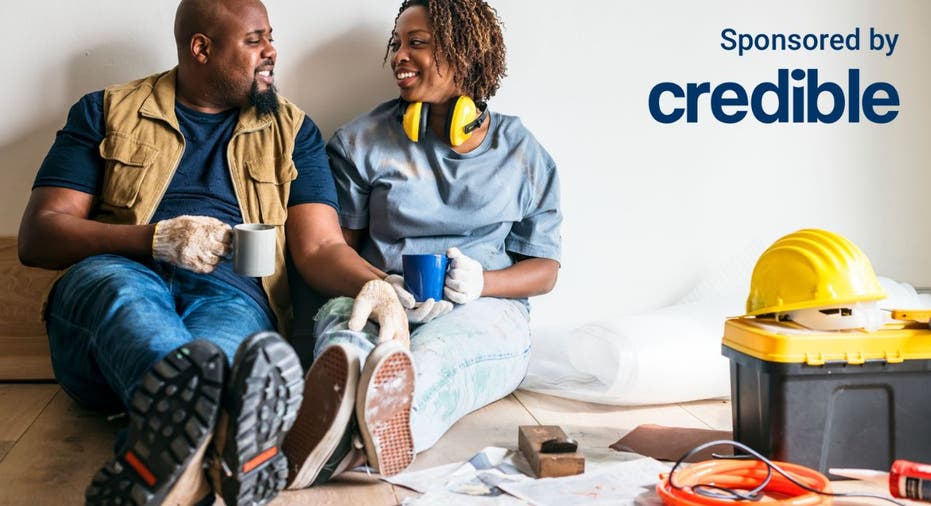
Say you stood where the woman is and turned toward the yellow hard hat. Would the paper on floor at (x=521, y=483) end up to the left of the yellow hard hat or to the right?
right

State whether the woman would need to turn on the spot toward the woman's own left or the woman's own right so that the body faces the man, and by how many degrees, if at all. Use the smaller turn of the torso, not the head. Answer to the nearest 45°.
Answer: approximately 45° to the woman's own right

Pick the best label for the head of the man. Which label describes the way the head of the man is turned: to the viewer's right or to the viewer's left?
to the viewer's right

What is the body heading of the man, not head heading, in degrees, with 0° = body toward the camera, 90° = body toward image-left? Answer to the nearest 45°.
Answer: approximately 0°

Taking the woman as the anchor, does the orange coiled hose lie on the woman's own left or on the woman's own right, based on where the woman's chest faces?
on the woman's own left

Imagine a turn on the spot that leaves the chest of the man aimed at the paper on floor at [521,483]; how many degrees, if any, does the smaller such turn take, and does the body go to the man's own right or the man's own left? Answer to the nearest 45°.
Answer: approximately 45° to the man's own left

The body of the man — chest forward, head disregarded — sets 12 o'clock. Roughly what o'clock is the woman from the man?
The woman is roughly at 9 o'clock from the man.

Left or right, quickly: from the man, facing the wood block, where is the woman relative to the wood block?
left

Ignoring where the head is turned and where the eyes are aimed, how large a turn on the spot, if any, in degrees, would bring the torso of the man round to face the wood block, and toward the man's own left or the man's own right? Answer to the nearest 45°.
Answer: approximately 45° to the man's own left

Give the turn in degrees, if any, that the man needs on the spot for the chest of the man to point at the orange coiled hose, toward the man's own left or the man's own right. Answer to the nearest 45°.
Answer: approximately 45° to the man's own left

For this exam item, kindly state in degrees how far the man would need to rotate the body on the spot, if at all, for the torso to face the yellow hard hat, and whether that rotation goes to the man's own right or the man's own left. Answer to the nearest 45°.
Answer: approximately 45° to the man's own left
